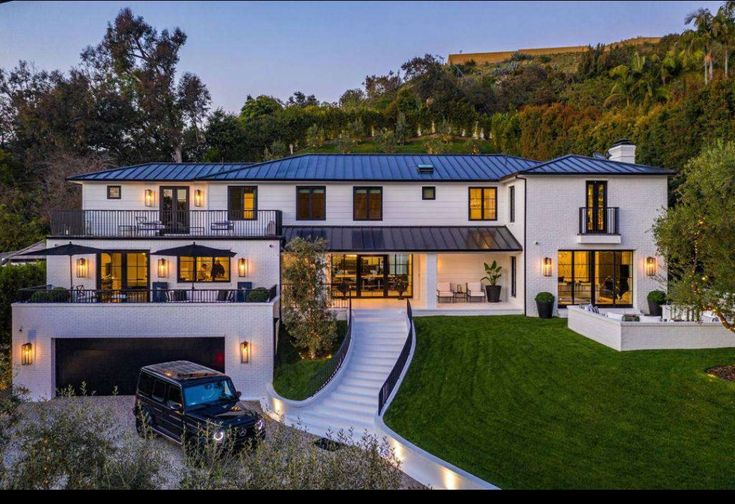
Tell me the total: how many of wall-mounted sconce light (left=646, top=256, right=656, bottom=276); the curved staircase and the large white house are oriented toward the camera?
3

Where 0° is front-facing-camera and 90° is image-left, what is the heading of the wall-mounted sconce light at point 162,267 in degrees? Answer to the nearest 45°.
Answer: approximately 0°

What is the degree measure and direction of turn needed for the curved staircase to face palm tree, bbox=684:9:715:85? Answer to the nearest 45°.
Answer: approximately 135° to its left

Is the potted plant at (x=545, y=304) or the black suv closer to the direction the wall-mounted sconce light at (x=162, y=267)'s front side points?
the black suv

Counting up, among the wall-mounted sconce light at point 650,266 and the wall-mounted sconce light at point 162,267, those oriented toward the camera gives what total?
2

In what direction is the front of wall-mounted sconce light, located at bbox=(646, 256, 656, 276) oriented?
toward the camera

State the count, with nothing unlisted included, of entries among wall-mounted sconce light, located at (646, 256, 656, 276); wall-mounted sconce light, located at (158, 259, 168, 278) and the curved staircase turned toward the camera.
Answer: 3

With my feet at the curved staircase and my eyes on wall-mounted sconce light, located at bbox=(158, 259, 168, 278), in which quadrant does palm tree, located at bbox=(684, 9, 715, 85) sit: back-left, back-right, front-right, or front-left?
back-right

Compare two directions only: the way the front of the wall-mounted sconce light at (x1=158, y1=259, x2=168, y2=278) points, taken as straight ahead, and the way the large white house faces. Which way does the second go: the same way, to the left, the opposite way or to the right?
the same way

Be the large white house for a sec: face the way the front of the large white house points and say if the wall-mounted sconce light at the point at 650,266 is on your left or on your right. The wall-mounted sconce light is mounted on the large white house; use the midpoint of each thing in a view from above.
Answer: on your left

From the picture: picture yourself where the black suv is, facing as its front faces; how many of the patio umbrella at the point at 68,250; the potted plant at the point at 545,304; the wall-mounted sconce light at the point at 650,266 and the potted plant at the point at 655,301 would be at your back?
1

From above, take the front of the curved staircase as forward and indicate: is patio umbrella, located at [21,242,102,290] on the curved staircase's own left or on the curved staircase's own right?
on the curved staircase's own right

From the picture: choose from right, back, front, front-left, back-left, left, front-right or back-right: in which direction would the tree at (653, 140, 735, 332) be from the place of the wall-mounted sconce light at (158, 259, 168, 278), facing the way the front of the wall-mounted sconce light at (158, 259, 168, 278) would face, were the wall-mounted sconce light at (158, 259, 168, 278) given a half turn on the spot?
back-right

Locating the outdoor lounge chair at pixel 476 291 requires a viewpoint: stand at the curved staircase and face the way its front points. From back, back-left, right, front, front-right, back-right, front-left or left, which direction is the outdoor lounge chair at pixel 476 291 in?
back-left

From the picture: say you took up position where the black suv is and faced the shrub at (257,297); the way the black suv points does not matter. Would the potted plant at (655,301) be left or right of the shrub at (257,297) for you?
right

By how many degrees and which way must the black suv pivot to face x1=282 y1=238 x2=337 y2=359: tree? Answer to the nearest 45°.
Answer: approximately 90° to its left

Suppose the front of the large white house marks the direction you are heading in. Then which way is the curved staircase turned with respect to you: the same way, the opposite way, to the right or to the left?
the same way

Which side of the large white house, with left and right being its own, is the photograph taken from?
front
